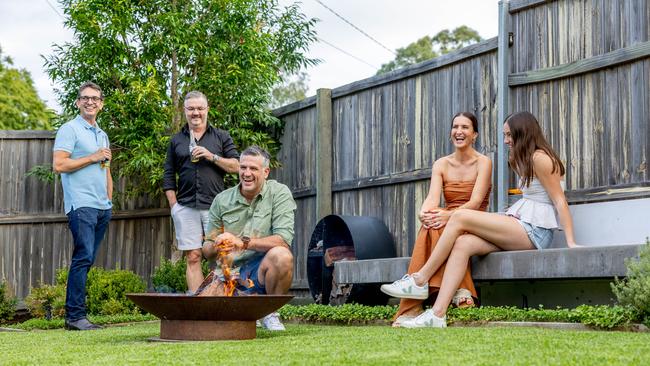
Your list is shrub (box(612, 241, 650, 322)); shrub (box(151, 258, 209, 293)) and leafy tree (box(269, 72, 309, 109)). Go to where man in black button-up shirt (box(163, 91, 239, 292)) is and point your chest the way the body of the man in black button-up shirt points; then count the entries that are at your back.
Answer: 2

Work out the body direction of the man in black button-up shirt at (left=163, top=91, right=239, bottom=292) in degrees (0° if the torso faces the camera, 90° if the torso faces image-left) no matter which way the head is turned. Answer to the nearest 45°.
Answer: approximately 0°

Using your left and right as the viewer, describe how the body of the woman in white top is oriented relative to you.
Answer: facing to the left of the viewer

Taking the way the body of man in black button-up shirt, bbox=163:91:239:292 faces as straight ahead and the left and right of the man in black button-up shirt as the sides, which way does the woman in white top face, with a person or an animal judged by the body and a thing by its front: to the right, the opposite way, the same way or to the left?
to the right

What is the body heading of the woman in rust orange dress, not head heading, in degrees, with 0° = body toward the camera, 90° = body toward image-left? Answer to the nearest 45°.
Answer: approximately 45°

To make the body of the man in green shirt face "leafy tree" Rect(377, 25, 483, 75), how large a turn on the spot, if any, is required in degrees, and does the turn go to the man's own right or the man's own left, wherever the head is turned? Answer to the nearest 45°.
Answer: approximately 135° to the man's own right

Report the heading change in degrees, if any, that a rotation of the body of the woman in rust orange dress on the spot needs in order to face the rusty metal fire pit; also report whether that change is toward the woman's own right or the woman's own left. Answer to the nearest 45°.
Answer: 0° — they already face it

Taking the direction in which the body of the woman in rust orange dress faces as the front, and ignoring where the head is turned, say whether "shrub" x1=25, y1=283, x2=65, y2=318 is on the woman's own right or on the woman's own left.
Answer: on the woman's own right

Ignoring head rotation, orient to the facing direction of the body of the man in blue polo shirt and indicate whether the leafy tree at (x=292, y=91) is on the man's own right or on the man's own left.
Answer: on the man's own left
